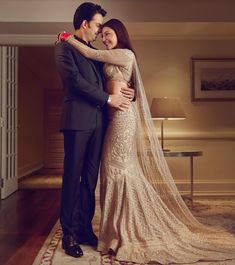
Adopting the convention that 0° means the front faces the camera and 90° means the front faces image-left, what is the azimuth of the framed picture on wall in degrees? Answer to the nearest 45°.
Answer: approximately 0°

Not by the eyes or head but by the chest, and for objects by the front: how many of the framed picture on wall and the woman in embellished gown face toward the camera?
1

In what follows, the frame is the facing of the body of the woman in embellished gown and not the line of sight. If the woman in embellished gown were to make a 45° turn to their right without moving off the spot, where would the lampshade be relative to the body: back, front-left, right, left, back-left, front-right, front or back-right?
front-right

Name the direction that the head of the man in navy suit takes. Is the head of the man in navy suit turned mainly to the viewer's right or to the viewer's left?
to the viewer's right

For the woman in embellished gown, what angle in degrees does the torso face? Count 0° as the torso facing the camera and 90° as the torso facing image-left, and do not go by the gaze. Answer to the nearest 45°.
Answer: approximately 90°

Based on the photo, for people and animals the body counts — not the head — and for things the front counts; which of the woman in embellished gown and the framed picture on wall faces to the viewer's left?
the woman in embellished gown

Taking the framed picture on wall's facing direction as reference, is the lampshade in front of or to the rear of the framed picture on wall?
in front

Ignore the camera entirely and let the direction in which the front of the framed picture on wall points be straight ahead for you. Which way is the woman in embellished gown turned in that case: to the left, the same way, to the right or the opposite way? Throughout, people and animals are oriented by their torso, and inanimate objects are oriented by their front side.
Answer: to the right
